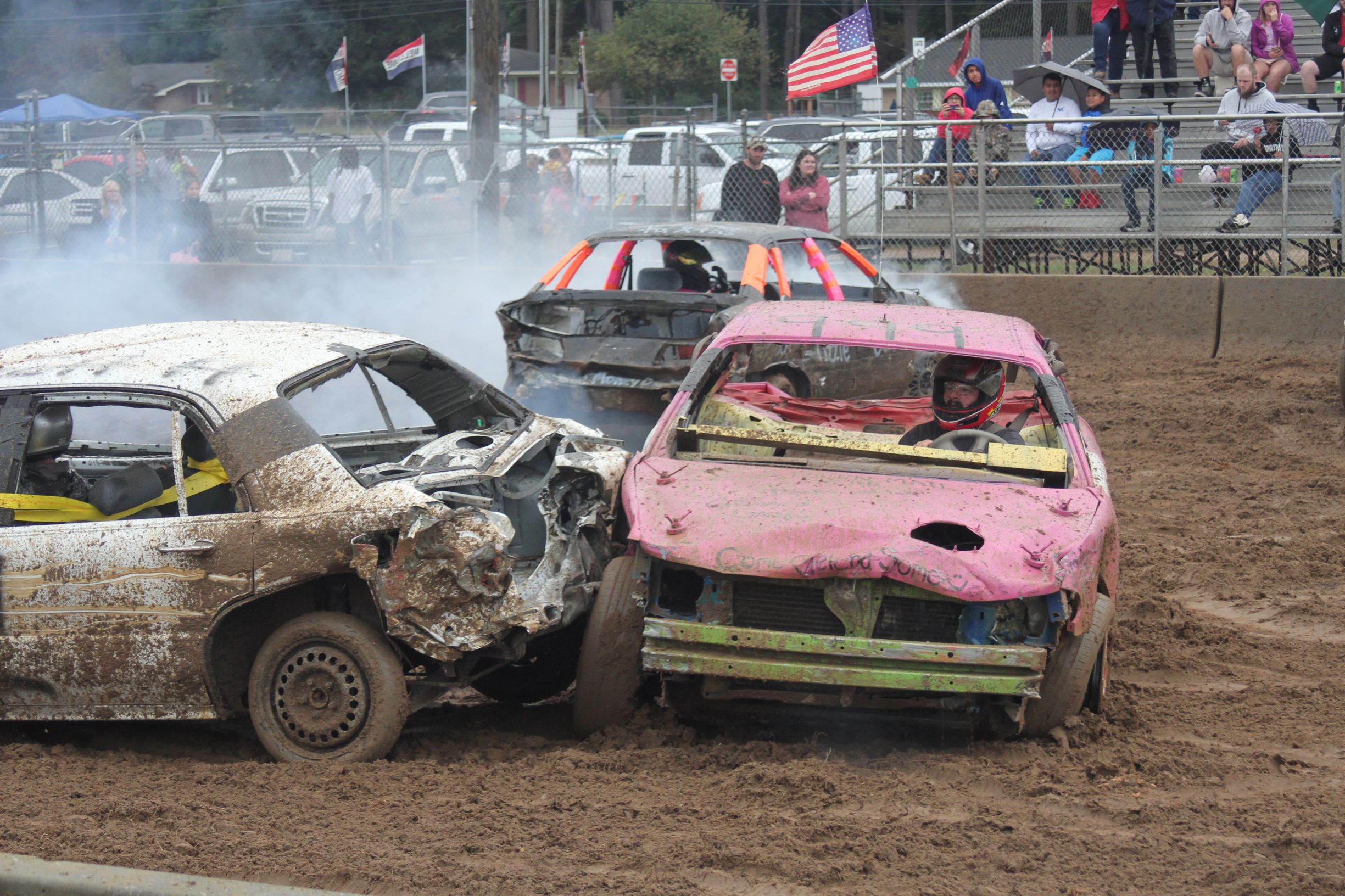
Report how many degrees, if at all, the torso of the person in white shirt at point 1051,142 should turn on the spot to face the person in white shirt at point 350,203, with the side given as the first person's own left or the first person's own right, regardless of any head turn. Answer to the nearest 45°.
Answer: approximately 90° to the first person's own right

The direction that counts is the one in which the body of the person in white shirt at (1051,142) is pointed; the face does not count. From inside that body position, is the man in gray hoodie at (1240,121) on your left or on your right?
on your left

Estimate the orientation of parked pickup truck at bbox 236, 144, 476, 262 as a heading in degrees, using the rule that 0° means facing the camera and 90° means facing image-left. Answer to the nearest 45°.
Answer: approximately 45°

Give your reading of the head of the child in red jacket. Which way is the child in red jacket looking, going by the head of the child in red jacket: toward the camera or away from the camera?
toward the camera

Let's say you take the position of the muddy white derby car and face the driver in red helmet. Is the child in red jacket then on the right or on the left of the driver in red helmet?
left

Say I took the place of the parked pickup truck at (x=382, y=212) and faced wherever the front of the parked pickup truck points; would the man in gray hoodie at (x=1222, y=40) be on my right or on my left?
on my left

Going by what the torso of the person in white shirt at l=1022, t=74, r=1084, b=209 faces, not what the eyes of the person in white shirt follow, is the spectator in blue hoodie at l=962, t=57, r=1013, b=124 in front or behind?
behind

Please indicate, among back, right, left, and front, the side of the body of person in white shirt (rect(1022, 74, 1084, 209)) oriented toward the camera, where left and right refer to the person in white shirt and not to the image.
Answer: front

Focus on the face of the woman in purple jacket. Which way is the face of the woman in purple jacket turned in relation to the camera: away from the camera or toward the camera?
toward the camera

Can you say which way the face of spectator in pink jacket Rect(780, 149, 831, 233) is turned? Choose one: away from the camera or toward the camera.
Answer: toward the camera

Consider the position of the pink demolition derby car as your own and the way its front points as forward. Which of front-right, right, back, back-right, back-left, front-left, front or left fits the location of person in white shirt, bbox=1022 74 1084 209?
back

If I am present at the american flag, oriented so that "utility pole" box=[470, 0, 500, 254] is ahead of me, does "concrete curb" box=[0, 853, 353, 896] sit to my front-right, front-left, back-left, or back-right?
front-left

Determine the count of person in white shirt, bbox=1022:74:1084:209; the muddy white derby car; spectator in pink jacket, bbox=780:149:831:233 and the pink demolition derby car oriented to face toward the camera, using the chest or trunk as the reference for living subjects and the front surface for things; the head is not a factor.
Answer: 3

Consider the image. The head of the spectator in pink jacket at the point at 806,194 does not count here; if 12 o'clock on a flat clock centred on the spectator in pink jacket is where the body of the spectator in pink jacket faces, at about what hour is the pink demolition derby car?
The pink demolition derby car is roughly at 12 o'clock from the spectator in pink jacket.

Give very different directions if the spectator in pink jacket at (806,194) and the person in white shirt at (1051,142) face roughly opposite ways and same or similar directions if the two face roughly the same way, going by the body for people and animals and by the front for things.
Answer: same or similar directions

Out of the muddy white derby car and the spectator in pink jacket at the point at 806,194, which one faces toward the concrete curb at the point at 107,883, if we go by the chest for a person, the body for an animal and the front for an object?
the spectator in pink jacket
